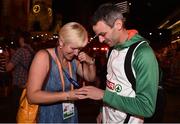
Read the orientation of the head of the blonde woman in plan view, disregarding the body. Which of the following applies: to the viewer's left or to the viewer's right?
to the viewer's right

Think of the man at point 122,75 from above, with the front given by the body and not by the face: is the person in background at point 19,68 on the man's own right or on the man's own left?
on the man's own right

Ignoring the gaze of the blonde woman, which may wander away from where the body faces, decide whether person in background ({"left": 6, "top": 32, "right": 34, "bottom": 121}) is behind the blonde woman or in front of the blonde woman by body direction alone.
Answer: behind

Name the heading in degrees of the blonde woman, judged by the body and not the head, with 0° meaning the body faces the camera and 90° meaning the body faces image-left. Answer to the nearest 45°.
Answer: approximately 315°

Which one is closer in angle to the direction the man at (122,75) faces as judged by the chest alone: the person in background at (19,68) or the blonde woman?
the blonde woman

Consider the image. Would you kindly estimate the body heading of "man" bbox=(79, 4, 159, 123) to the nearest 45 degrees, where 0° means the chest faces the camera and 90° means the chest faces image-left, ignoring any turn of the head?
approximately 45°

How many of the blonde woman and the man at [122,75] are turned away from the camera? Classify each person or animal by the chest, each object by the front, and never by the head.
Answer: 0

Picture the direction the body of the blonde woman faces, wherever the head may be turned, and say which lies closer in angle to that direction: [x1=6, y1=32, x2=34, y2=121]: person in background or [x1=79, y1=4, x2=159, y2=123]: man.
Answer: the man

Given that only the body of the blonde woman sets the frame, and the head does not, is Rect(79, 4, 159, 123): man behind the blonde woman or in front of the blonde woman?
in front
